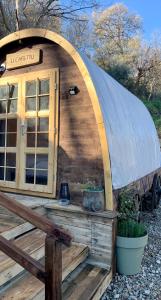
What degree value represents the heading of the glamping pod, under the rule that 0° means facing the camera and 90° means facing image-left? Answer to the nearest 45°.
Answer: approximately 45°

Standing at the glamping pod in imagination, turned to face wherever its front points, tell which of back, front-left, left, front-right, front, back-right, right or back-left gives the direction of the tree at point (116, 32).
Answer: back-right

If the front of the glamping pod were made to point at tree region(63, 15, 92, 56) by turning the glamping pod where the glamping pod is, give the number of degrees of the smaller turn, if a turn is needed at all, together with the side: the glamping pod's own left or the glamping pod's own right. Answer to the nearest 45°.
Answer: approximately 135° to the glamping pod's own right

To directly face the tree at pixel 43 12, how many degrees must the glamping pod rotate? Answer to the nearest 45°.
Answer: approximately 135° to its right
